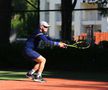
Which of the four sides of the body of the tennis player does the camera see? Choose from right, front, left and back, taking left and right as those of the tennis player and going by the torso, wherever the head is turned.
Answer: right

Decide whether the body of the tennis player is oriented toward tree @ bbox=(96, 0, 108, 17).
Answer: no
